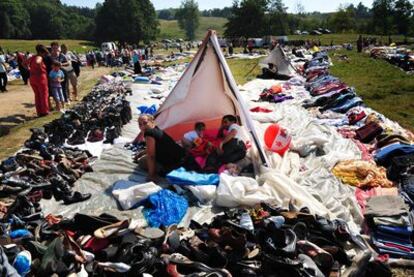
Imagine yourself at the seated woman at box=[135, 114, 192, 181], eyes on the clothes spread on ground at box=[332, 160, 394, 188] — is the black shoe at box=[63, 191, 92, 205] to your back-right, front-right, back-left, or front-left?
back-right

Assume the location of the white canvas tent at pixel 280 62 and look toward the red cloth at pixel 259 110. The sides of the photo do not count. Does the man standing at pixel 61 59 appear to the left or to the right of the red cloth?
right

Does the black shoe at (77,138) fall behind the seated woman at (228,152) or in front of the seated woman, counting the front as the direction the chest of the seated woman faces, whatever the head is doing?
in front
